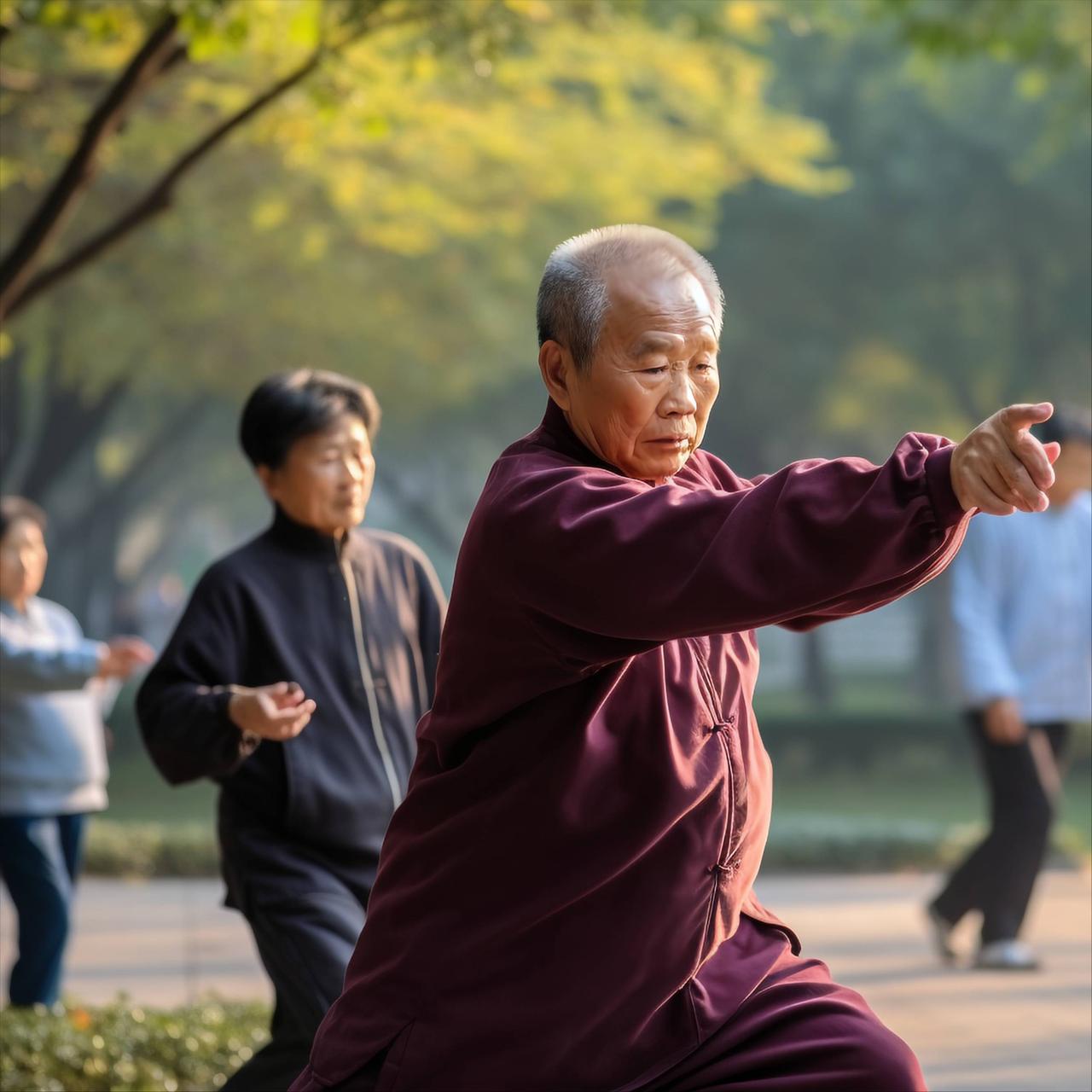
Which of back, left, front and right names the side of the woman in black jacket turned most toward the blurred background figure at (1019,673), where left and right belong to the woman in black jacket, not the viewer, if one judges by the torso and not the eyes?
left

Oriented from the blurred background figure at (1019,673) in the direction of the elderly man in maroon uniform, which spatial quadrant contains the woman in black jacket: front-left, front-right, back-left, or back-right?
front-right

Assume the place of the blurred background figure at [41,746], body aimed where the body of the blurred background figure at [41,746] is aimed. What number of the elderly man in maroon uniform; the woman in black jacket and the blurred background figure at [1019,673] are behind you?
0

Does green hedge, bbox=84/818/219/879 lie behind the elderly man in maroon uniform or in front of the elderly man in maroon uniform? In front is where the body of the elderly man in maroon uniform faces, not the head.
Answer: behind

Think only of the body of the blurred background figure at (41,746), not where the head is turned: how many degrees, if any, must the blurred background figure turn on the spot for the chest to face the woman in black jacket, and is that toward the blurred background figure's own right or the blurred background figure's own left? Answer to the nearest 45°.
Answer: approximately 45° to the blurred background figure's own right

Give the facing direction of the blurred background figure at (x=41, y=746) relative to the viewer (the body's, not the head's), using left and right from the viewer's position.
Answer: facing the viewer and to the right of the viewer

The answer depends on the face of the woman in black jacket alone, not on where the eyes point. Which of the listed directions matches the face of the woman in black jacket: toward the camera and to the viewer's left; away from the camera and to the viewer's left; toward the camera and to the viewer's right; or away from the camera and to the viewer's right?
toward the camera and to the viewer's right

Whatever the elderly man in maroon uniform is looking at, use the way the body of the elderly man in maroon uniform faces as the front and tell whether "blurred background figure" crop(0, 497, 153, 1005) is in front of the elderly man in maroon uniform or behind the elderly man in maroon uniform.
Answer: behind

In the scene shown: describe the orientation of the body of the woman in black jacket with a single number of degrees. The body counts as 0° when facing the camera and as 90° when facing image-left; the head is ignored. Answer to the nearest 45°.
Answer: approximately 315°

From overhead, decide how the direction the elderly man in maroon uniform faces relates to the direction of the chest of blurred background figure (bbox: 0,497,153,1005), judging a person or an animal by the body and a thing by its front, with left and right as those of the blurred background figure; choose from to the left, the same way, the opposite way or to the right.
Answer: the same way

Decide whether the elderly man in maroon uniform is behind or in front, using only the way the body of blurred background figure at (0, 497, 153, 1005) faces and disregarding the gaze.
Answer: in front
